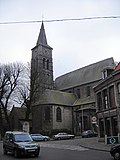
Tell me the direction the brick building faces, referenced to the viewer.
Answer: facing the viewer and to the left of the viewer

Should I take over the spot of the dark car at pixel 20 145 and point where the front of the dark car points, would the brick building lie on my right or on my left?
on my left

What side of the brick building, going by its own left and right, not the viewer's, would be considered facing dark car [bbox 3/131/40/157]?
front

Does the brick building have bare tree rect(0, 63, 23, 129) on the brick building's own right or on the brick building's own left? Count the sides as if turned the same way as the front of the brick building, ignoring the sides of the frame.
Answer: on the brick building's own right

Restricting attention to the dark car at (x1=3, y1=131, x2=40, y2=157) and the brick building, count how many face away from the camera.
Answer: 0

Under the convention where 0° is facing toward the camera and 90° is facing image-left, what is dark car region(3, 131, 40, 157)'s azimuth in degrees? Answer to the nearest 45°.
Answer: approximately 315°

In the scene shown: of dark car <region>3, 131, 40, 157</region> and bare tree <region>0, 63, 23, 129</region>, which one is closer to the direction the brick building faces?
the dark car

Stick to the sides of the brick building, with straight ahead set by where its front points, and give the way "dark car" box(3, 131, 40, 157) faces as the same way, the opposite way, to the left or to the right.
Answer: to the left
